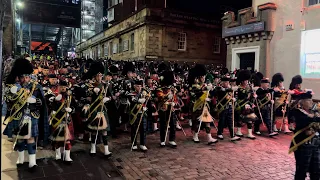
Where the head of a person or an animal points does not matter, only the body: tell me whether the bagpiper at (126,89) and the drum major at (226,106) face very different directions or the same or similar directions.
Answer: same or similar directions

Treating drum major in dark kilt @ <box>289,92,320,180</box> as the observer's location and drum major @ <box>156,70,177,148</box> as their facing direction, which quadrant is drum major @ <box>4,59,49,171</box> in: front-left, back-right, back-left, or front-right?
front-left

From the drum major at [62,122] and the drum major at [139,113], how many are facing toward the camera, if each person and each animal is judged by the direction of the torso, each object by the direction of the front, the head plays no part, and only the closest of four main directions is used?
2

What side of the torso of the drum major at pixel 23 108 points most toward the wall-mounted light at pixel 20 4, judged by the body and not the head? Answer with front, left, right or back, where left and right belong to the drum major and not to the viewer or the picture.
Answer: back

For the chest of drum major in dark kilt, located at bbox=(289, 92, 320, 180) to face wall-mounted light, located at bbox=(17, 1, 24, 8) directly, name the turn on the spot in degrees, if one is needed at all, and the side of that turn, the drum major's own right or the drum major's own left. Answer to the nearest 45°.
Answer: approximately 180°

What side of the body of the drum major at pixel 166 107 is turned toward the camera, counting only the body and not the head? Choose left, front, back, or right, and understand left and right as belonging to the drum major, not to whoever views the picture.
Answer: front

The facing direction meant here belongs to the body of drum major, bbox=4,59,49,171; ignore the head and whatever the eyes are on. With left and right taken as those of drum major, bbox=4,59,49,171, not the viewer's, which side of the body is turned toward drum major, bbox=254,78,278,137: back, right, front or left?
left

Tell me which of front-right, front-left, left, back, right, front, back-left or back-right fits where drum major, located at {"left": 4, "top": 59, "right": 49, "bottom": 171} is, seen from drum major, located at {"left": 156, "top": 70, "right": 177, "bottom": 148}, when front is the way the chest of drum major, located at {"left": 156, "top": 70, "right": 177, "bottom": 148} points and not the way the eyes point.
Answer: front-right

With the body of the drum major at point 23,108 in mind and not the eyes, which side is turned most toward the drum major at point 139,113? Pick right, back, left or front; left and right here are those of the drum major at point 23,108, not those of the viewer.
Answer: left

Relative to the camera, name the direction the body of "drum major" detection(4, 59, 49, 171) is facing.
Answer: toward the camera

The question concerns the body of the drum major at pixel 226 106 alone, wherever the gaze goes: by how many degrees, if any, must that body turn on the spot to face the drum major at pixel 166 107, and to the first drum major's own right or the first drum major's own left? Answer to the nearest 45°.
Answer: approximately 90° to the first drum major's own right

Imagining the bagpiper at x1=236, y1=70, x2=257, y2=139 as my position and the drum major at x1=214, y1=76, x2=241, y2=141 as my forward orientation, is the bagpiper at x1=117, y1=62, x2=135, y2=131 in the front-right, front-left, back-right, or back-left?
front-right

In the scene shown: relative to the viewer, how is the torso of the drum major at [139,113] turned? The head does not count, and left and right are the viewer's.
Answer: facing the viewer

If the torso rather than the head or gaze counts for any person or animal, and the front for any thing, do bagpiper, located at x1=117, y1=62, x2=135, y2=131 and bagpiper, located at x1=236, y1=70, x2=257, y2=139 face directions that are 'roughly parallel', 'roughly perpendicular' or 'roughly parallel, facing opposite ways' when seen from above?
roughly parallel

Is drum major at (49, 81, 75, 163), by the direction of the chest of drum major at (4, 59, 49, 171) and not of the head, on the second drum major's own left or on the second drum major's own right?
on the second drum major's own left

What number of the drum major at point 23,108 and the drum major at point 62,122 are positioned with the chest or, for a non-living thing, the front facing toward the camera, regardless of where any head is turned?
2
